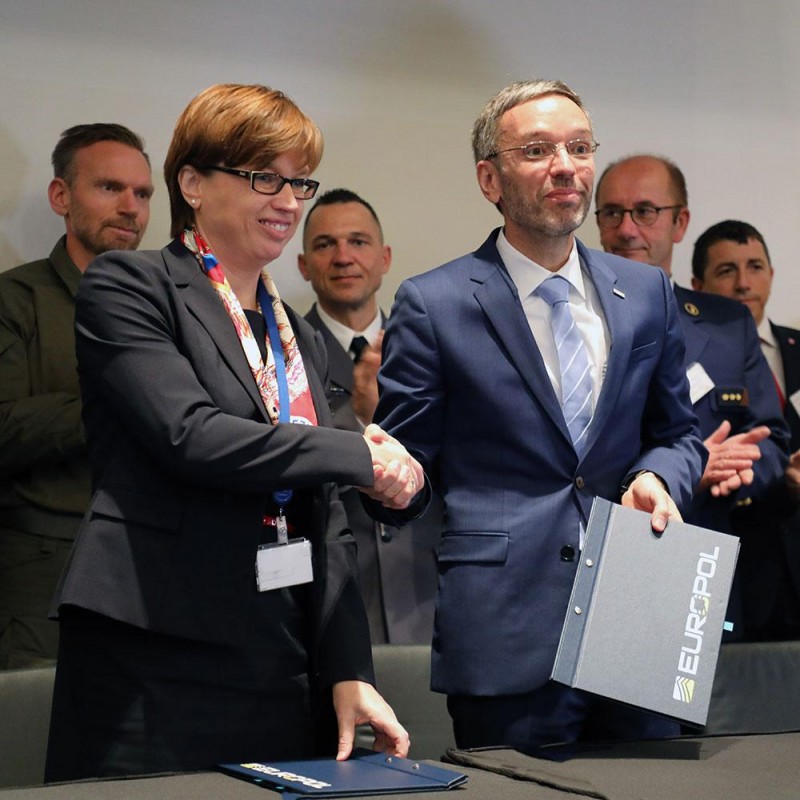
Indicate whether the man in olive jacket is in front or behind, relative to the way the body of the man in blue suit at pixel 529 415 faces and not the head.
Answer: behind

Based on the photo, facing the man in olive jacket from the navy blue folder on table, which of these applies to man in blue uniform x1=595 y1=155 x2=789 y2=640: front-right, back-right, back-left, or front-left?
front-right

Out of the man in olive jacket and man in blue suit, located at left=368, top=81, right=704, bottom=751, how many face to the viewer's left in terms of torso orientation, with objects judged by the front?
0

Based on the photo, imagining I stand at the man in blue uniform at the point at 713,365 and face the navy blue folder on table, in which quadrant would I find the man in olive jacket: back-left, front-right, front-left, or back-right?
front-right

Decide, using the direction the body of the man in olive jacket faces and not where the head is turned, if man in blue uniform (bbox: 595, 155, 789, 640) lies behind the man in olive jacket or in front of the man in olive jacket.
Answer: in front

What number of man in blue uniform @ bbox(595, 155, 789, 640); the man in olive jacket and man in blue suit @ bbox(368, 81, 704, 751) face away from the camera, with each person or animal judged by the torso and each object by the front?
0

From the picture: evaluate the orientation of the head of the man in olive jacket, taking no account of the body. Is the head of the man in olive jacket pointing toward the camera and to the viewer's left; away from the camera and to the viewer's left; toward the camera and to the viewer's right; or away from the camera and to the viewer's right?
toward the camera and to the viewer's right

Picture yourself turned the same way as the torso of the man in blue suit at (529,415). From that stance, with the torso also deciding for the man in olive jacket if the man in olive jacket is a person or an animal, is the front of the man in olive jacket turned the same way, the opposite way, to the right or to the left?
the same way

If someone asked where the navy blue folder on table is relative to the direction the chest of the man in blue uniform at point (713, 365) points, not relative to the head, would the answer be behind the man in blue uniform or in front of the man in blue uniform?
in front

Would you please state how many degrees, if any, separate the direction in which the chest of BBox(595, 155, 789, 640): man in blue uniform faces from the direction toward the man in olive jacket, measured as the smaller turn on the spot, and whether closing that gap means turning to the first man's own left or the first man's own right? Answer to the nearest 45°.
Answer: approximately 45° to the first man's own right

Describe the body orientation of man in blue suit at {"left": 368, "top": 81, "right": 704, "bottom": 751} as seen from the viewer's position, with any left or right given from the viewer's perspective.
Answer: facing the viewer and to the right of the viewer

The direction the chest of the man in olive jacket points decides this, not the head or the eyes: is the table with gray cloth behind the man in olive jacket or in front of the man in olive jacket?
in front
